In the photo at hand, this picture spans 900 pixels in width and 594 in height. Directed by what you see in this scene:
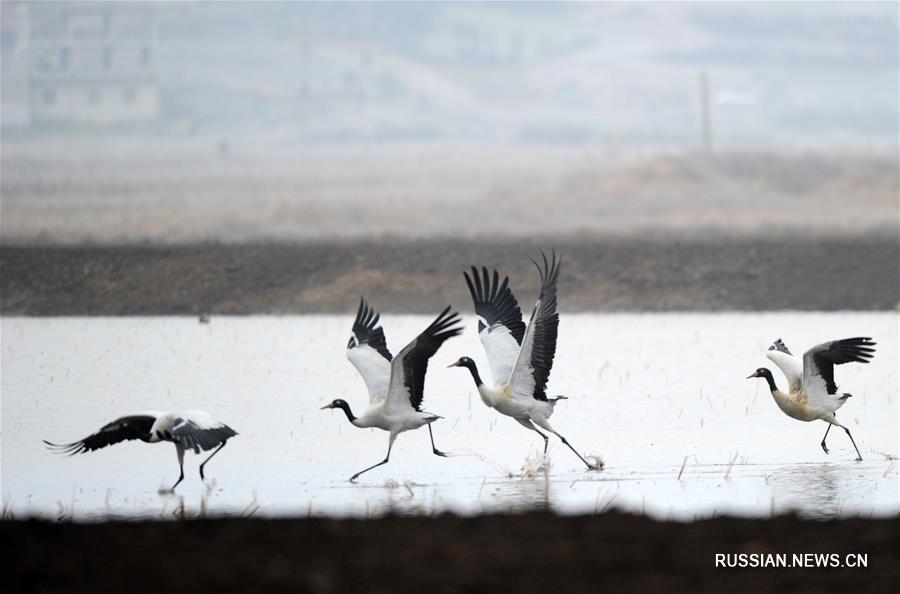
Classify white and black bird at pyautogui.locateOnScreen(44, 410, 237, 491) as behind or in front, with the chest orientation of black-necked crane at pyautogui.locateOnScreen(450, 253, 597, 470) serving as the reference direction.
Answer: in front

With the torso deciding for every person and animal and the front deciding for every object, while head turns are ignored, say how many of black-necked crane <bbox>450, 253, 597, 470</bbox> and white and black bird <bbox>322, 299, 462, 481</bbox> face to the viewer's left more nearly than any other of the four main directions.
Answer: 2

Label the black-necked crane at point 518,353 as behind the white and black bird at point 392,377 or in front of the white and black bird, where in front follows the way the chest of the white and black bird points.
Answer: behind

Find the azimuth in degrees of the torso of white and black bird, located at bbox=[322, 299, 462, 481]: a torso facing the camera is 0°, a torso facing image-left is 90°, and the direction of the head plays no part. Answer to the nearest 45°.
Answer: approximately 90°

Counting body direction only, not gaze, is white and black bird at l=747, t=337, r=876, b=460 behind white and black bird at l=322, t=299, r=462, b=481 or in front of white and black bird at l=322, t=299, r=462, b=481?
behind

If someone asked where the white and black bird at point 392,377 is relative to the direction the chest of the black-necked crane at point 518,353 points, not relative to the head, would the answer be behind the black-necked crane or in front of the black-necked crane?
in front

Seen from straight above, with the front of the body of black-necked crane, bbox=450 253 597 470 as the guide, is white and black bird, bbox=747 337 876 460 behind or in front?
behind

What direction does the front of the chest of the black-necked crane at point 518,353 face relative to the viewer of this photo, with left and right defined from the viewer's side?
facing to the left of the viewer

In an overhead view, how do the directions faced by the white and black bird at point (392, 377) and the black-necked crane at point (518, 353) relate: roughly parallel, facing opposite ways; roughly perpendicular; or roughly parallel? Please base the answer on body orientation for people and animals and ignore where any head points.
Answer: roughly parallel

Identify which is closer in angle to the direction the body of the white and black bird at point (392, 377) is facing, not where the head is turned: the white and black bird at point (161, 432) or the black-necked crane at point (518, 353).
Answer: the white and black bird
